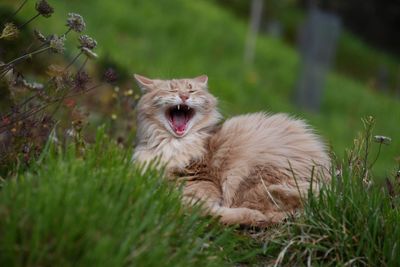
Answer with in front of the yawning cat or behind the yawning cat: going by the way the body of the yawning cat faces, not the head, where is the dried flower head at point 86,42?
in front

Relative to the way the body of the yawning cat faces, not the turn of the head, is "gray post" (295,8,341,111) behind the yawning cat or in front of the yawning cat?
behind

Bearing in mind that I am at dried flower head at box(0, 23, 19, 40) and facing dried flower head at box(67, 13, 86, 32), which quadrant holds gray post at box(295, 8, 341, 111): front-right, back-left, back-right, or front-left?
front-left

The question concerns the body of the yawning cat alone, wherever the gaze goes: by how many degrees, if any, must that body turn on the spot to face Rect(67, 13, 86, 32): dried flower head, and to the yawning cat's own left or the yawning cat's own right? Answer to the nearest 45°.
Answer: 0° — it already faces it

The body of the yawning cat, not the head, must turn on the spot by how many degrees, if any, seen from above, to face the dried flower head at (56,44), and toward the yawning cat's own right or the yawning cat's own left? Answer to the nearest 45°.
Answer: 0° — it already faces it

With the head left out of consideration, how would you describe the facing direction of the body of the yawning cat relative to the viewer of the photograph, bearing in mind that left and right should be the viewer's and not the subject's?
facing the viewer and to the left of the viewer

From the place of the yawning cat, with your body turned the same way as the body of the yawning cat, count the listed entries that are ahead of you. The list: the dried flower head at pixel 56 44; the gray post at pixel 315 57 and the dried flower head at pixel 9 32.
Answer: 2

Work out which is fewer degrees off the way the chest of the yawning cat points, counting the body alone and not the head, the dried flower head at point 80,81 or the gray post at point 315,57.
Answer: the dried flower head

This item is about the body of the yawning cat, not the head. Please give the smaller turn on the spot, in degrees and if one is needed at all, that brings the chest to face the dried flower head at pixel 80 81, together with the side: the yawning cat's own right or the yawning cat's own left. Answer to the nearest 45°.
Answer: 0° — it already faces it
